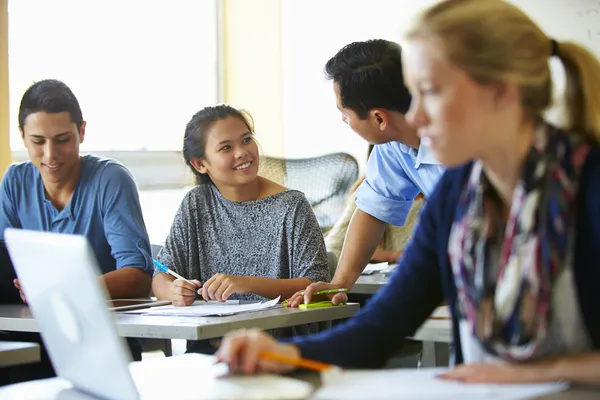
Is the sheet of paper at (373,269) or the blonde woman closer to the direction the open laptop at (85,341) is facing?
the sheet of paper

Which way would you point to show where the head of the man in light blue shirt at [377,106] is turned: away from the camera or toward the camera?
away from the camera

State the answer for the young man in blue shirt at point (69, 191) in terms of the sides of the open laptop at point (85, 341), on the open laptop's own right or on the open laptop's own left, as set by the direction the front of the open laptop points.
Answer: on the open laptop's own left

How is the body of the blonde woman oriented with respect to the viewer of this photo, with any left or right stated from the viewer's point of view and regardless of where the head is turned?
facing the viewer and to the left of the viewer

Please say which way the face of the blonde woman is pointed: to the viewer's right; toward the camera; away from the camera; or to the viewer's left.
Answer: to the viewer's left

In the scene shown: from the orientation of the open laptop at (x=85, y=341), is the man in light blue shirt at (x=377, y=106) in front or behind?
in front

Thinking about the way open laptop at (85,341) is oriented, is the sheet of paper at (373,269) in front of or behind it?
in front

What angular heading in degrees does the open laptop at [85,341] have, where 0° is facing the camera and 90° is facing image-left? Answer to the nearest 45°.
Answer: approximately 225°
